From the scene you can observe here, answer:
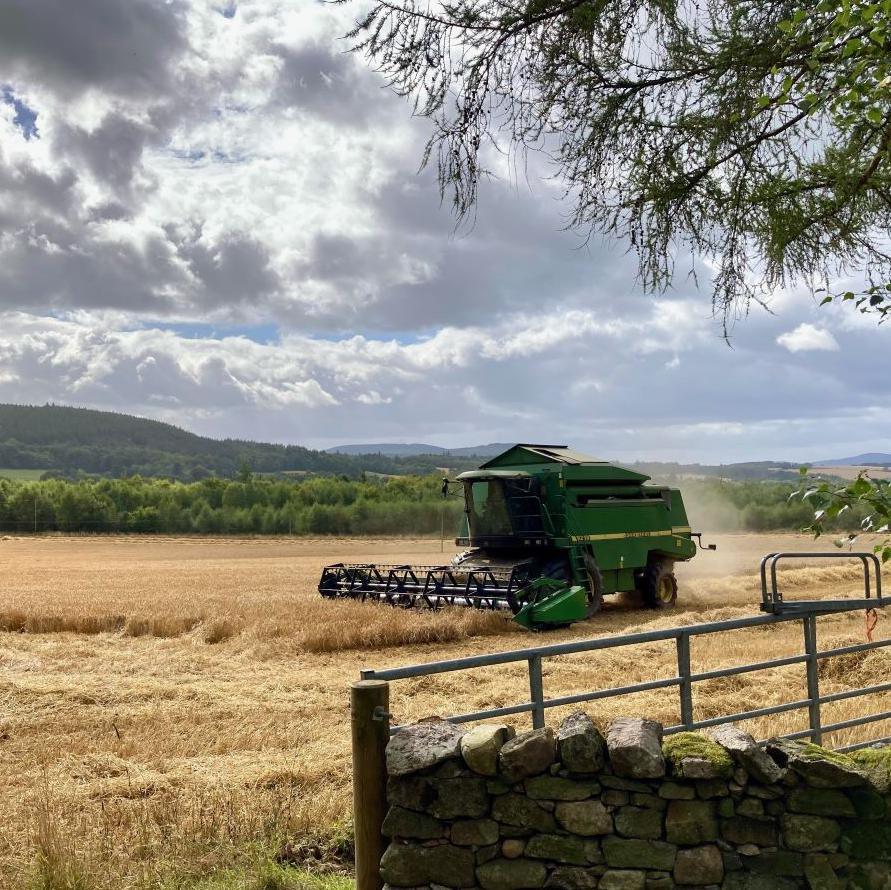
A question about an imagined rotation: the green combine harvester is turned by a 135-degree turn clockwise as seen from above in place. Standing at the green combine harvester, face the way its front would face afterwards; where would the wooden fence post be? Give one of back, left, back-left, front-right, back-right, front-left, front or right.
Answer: back

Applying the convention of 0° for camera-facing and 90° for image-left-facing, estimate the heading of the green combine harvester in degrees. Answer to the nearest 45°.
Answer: approximately 45°

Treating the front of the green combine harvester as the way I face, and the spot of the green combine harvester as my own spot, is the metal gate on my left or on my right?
on my left

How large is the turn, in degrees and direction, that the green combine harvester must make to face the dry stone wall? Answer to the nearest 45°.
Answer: approximately 45° to its left
